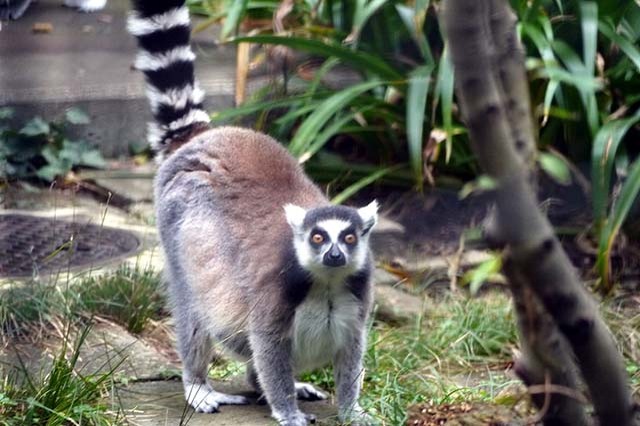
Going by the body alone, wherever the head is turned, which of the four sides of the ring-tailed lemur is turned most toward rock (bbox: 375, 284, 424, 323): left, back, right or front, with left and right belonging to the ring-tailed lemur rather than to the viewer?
left

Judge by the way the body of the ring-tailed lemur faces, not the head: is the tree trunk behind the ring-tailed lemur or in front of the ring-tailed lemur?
in front

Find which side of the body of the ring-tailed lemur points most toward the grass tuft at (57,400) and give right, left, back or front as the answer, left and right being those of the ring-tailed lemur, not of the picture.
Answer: right

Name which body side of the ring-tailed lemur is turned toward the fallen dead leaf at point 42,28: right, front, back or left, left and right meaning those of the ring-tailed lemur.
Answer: back

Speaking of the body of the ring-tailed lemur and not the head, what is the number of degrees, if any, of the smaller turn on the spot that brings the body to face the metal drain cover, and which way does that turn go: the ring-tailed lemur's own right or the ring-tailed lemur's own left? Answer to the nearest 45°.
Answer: approximately 180°

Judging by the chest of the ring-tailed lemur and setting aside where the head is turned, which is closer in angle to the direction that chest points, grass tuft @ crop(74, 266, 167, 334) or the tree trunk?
the tree trunk

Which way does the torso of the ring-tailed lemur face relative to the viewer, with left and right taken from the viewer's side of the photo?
facing the viewer and to the right of the viewer
